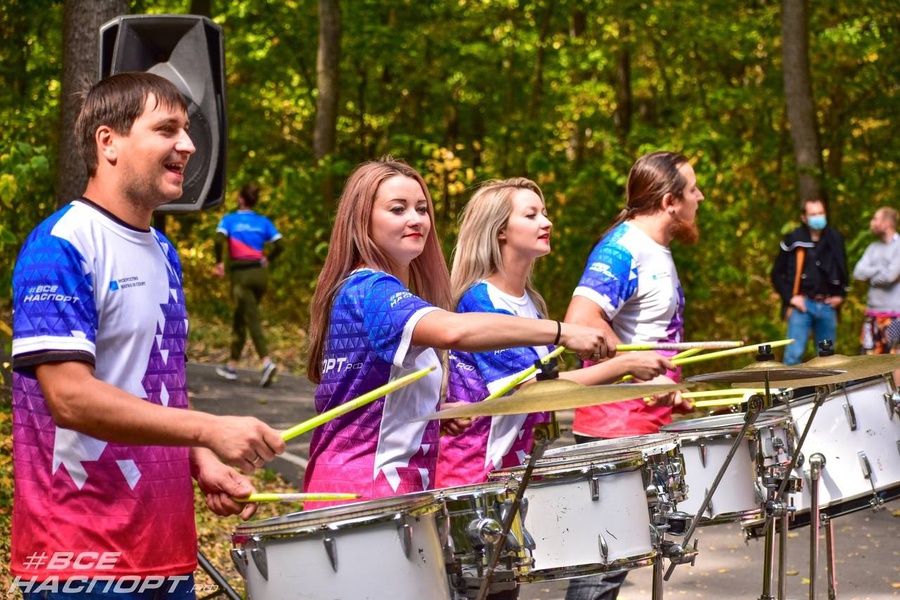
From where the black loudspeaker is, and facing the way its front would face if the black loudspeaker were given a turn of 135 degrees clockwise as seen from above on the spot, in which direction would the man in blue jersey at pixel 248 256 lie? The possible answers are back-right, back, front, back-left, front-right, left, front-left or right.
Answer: front-right

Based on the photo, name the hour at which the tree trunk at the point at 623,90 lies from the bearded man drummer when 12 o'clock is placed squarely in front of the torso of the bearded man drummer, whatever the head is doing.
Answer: The tree trunk is roughly at 9 o'clock from the bearded man drummer.

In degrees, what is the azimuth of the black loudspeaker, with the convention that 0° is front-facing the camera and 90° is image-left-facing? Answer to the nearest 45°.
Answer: approximately 0°

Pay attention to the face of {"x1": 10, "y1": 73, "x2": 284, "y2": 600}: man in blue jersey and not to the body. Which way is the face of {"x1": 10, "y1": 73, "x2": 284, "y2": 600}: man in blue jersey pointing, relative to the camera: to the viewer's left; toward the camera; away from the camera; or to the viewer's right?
to the viewer's right

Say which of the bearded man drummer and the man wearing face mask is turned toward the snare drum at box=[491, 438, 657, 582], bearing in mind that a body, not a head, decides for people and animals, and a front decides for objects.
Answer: the man wearing face mask

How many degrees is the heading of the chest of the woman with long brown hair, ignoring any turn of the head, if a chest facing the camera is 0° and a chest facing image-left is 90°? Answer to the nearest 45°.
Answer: approximately 270°

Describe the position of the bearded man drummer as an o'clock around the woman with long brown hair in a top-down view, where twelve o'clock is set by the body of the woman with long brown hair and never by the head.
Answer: The bearded man drummer is roughly at 10 o'clock from the woman with long brown hair.

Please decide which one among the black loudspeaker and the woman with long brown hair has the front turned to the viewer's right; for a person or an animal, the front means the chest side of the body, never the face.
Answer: the woman with long brown hair

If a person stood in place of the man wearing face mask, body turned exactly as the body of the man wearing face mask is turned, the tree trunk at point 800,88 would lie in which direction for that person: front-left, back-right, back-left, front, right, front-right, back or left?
back

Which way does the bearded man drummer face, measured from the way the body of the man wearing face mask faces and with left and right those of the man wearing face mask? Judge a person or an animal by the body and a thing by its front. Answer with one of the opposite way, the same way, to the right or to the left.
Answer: to the left

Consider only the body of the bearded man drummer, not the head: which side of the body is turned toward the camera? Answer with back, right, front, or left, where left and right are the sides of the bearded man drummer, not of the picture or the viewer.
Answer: right

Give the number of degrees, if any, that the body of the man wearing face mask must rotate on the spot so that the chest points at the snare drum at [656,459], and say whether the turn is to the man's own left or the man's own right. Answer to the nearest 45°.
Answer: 0° — they already face it
